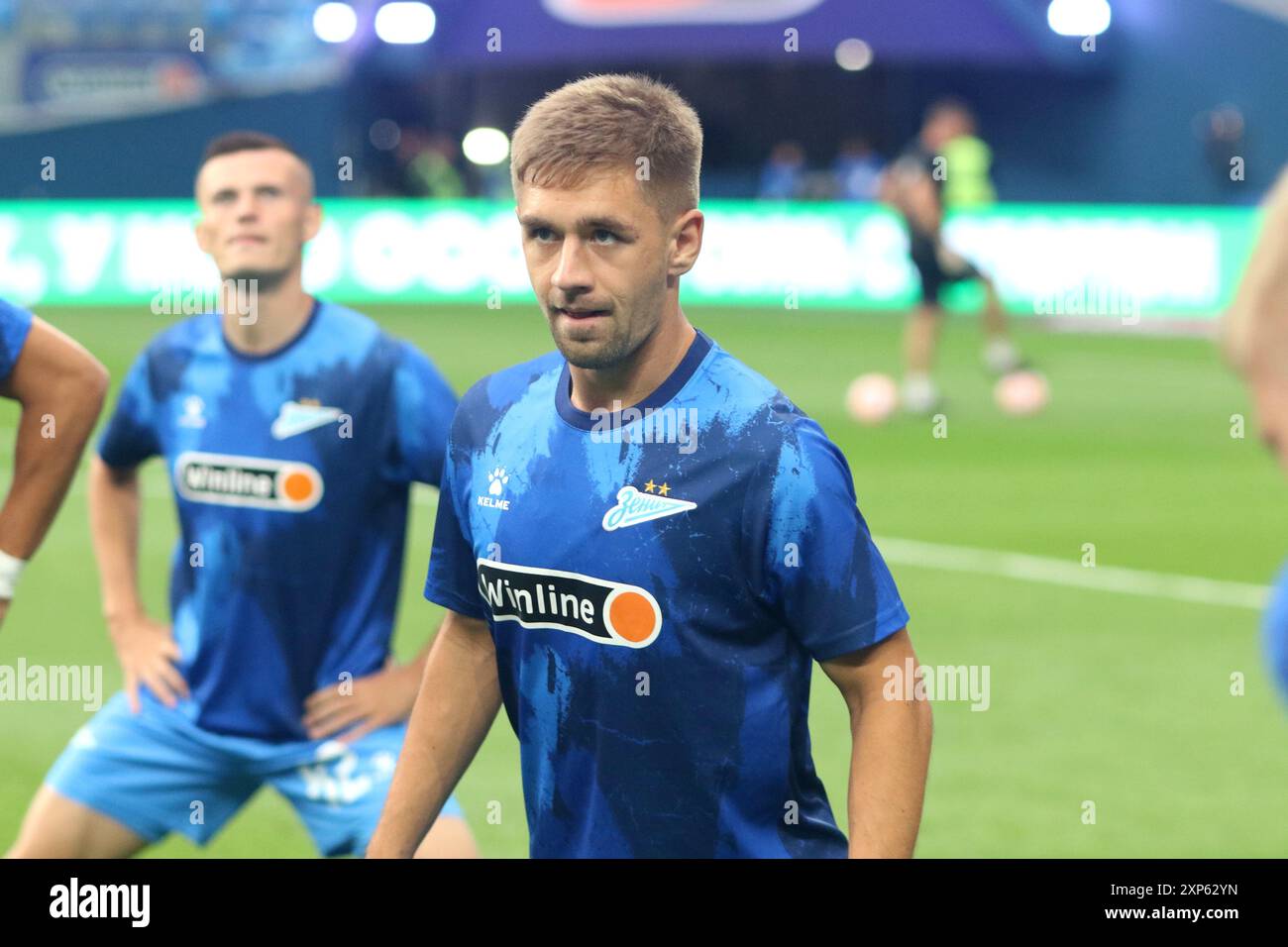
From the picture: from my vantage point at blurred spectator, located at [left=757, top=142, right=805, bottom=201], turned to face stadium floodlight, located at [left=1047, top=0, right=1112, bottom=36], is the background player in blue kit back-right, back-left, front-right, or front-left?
back-right

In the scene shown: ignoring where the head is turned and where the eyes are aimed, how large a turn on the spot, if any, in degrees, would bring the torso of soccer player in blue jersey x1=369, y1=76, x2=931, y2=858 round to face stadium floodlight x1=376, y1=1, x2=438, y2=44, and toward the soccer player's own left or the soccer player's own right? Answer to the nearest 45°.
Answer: approximately 135° to the soccer player's own right

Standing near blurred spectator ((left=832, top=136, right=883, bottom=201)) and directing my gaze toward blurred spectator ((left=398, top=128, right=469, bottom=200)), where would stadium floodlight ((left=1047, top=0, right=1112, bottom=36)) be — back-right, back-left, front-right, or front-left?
back-right

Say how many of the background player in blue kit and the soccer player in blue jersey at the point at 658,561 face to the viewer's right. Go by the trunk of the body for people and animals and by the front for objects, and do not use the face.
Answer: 0

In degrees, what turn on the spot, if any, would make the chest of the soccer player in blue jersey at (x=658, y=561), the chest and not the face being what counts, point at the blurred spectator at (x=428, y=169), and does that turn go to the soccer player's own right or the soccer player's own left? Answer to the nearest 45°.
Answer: approximately 135° to the soccer player's own right

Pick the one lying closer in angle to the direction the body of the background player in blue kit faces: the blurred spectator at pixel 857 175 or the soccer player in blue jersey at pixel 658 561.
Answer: the soccer player in blue jersey

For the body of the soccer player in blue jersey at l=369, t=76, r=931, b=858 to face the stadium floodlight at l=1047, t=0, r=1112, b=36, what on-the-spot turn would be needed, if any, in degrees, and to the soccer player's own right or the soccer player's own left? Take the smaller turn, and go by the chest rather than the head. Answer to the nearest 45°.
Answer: approximately 135° to the soccer player's own right

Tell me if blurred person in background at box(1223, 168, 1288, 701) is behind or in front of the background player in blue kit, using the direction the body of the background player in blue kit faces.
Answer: in front

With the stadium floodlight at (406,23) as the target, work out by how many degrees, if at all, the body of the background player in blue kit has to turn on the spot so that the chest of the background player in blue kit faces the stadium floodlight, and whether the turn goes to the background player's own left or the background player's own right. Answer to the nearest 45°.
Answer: approximately 180°

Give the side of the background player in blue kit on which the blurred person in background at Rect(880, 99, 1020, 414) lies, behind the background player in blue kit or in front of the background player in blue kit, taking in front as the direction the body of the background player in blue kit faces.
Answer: behind

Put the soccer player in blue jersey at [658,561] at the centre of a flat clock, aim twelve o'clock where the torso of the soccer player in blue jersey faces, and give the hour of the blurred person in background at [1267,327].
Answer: The blurred person in background is roughly at 10 o'clock from the soccer player in blue jersey.

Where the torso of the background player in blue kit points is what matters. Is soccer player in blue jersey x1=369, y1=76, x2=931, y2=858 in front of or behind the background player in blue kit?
in front

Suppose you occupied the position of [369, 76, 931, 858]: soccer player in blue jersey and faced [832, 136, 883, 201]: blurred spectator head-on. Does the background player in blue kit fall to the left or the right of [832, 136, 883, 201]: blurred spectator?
left
